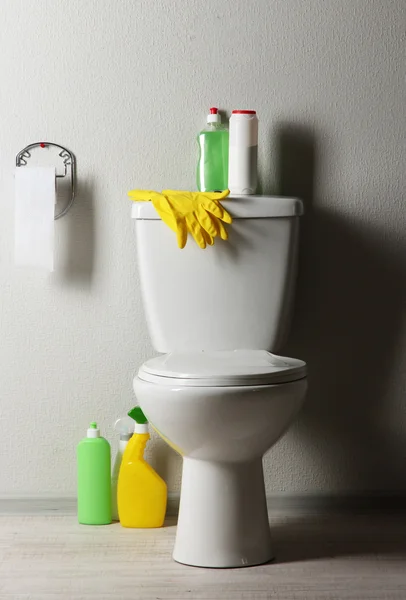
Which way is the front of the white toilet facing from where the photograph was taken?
facing the viewer
